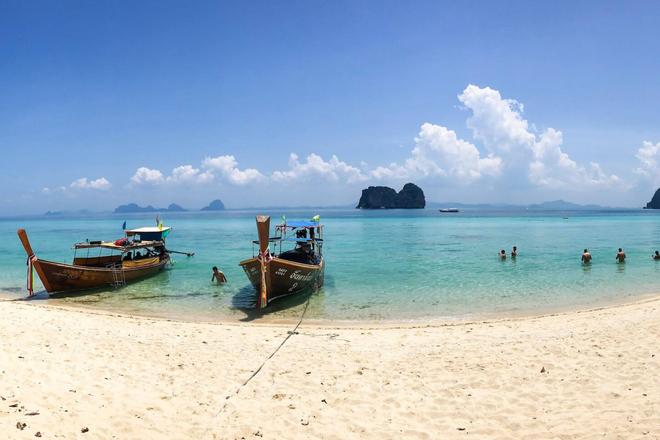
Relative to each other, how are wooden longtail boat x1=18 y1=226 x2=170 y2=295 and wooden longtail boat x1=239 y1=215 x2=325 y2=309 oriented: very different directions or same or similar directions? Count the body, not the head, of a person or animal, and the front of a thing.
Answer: same or similar directions

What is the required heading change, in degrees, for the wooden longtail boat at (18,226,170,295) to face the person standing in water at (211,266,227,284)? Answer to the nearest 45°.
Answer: approximately 135° to its left

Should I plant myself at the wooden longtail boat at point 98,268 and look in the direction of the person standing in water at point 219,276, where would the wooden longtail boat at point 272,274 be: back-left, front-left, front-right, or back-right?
front-right

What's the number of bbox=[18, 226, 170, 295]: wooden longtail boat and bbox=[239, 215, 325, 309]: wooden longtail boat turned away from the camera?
0

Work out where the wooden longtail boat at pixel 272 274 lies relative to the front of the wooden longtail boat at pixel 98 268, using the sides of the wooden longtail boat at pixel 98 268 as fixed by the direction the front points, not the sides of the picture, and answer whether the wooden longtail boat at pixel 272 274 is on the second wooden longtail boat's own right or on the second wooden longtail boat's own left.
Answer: on the second wooden longtail boat's own left

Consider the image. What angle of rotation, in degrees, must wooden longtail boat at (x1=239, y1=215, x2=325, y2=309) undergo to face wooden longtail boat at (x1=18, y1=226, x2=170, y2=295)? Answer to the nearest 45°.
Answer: approximately 90° to its right

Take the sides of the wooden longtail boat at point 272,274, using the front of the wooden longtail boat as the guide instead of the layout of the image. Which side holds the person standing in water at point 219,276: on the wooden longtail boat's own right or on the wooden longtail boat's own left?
on the wooden longtail boat's own right

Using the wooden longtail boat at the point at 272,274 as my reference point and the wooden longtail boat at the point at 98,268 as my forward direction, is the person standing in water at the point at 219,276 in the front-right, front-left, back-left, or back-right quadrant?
front-right

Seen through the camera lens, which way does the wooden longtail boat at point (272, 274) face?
facing the viewer and to the left of the viewer
